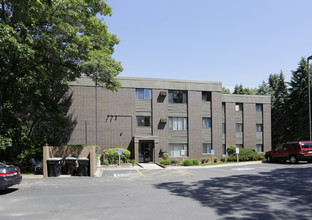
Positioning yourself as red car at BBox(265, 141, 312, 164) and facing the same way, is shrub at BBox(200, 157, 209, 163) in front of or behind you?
in front

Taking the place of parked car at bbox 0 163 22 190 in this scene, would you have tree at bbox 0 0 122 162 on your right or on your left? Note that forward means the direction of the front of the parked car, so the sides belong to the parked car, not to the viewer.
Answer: on your right

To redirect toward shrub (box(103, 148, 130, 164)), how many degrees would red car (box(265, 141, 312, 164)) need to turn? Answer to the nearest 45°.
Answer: approximately 45° to its left

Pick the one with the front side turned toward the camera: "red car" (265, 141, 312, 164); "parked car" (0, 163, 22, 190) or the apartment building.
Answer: the apartment building

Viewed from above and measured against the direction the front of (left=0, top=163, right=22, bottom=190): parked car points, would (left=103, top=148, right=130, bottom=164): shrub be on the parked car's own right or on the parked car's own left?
on the parked car's own right

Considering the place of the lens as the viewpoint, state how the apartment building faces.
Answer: facing the viewer

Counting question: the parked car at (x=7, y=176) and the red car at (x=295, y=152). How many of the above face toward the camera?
0

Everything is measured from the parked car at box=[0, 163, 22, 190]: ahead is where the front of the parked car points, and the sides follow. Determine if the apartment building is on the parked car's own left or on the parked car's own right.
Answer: on the parked car's own right
